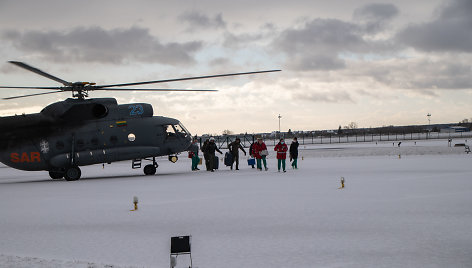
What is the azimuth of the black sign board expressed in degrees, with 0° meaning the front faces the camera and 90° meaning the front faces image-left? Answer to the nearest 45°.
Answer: approximately 0°

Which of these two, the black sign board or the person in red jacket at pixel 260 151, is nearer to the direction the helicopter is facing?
the person in red jacket

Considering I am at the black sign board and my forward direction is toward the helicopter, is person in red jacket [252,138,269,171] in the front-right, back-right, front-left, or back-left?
front-right

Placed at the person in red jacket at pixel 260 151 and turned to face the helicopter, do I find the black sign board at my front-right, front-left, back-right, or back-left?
front-left

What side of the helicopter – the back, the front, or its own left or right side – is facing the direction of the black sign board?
right

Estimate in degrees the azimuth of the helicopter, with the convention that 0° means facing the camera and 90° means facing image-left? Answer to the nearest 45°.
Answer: approximately 270°

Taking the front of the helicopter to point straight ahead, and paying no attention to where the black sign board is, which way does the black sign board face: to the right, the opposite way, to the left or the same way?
to the right

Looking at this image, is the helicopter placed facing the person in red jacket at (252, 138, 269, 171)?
yes

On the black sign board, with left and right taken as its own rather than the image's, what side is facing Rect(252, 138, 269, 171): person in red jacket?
back

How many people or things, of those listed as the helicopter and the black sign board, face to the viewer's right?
1
